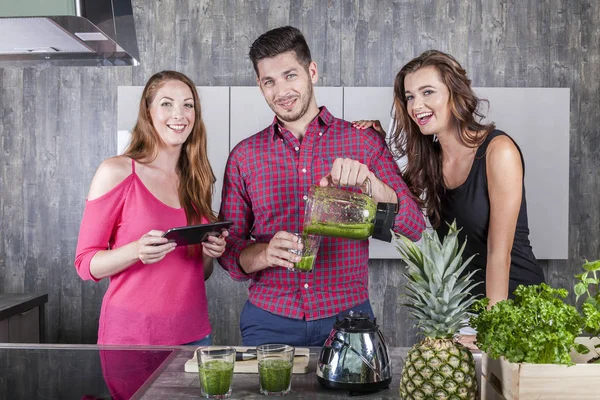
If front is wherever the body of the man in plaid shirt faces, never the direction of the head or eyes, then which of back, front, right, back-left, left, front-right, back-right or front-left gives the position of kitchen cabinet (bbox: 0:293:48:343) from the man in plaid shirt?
back-right

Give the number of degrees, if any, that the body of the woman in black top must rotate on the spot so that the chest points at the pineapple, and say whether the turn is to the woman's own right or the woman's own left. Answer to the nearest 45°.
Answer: approximately 45° to the woman's own left

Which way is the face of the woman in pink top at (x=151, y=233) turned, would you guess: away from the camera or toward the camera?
toward the camera

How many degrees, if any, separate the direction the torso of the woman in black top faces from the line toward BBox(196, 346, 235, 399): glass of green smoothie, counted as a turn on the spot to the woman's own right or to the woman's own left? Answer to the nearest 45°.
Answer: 0° — they already face it

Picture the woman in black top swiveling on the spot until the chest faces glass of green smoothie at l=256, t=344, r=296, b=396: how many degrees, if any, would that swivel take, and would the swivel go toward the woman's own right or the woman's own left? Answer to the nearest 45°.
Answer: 0° — they already face it

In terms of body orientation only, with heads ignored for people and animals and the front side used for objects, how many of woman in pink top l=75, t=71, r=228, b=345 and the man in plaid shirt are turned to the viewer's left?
0

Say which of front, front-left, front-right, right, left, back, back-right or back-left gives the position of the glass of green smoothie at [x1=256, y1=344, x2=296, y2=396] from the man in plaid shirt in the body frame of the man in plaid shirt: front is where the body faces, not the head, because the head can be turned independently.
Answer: front

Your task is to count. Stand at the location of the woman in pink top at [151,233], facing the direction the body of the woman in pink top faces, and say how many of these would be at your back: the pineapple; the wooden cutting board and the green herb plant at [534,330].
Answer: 0

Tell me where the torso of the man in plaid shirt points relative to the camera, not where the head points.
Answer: toward the camera

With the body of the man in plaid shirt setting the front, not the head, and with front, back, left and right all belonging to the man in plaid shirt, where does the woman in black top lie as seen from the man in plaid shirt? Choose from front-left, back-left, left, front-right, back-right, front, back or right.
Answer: left

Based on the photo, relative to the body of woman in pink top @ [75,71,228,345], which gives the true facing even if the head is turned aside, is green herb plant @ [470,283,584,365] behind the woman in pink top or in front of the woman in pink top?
in front

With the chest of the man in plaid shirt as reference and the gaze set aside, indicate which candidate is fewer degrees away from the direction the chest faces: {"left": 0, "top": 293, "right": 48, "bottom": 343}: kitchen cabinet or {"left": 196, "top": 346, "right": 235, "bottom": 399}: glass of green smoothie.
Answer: the glass of green smoothie

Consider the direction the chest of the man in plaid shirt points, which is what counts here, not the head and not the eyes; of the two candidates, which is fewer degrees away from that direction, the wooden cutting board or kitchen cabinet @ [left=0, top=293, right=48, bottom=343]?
the wooden cutting board

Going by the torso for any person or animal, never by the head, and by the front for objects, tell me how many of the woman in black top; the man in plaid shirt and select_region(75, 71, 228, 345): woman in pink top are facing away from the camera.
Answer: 0

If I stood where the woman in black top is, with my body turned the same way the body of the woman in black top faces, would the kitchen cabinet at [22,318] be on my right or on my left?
on my right

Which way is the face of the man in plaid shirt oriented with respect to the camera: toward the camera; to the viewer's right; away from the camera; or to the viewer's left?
toward the camera

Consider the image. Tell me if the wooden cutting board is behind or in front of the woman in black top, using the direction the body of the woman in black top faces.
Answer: in front

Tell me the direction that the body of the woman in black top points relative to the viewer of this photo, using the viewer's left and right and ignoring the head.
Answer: facing the viewer and to the left of the viewer

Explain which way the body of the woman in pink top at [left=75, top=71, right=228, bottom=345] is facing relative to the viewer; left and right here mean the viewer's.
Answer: facing the viewer and to the right of the viewer
